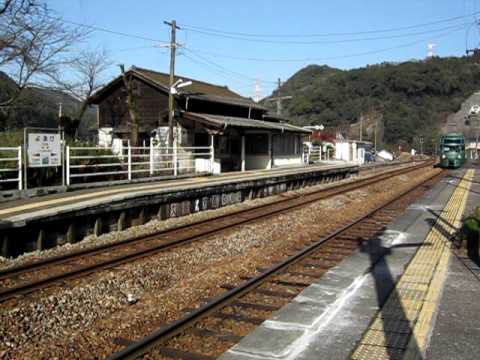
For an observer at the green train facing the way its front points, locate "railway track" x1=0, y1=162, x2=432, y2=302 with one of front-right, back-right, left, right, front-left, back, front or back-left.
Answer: front

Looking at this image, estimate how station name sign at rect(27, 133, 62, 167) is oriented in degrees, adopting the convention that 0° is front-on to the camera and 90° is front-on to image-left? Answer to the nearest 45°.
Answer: approximately 0°

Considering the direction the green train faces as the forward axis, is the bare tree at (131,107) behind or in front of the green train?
in front

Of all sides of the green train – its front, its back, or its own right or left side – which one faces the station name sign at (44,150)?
front

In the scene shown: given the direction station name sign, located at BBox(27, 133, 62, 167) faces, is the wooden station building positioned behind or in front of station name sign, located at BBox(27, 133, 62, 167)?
behind

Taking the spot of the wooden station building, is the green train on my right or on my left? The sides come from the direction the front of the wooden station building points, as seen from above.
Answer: on my left

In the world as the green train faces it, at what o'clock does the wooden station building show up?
The wooden station building is roughly at 1 o'clock from the green train.

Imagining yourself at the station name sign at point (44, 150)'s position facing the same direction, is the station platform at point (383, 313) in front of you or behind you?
in front

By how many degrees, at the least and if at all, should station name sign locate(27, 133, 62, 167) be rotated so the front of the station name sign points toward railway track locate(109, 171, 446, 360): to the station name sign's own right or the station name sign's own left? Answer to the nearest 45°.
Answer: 0° — it already faces it

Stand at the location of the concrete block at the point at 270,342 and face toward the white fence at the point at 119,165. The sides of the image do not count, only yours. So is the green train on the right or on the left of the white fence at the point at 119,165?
right

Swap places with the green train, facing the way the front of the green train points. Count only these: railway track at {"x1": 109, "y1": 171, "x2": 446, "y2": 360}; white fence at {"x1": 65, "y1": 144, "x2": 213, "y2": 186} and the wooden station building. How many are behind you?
0

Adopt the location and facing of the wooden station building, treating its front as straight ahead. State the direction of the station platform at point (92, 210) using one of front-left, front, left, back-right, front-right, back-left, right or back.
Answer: front-right

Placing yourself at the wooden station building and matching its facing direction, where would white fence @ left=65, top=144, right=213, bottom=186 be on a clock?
The white fence is roughly at 2 o'clock from the wooden station building.

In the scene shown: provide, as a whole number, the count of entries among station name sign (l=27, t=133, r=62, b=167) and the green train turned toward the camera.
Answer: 2

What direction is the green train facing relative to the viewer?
toward the camera

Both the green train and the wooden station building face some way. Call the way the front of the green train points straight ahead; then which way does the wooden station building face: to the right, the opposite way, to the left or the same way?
to the left

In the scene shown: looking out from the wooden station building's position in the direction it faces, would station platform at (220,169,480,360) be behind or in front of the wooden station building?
in front
